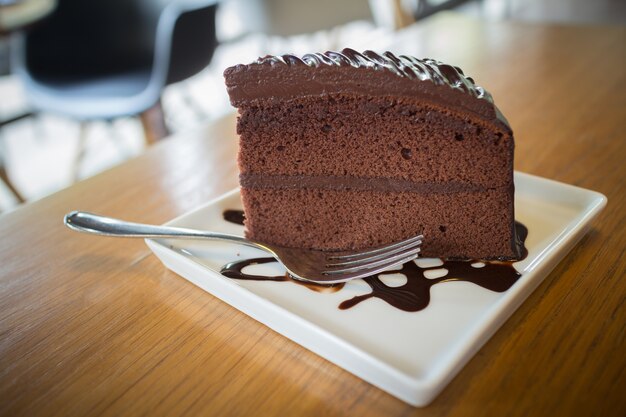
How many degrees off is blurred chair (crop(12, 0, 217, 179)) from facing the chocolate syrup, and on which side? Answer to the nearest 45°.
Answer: approximately 45° to its left

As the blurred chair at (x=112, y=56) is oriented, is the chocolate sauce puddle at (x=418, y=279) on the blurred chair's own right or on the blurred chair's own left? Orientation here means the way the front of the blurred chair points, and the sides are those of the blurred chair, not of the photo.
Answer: on the blurred chair's own left

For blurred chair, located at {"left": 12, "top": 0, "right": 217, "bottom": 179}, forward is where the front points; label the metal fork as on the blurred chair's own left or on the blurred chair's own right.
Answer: on the blurred chair's own left

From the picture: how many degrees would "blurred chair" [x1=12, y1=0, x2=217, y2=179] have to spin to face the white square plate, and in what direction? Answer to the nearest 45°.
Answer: approximately 45° to its left

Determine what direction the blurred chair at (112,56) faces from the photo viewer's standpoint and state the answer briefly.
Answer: facing the viewer and to the left of the viewer
